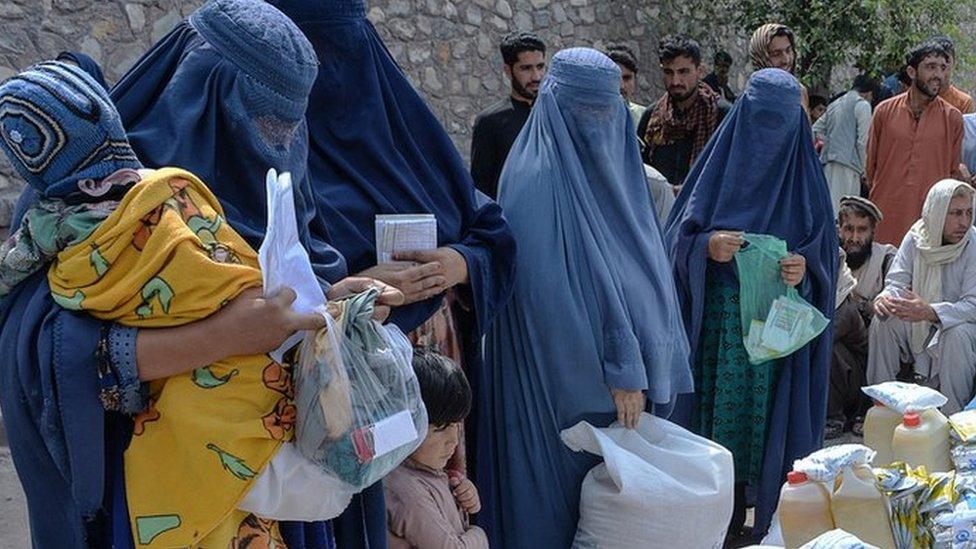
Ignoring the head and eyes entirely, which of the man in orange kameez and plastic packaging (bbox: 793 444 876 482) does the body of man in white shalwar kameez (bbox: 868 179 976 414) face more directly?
the plastic packaging

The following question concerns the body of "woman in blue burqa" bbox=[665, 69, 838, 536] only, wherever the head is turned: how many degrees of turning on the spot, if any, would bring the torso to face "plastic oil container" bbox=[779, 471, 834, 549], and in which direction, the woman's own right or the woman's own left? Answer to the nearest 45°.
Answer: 0° — they already face it

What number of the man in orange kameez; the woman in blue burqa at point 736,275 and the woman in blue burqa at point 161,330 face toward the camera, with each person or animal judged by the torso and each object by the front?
2

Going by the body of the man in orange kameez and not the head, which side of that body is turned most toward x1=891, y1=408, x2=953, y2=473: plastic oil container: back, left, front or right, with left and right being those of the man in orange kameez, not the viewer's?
front

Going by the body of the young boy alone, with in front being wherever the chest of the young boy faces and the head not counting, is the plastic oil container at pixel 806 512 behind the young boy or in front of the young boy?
in front

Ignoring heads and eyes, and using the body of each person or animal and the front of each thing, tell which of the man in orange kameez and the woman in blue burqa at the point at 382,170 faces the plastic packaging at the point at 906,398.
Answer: the man in orange kameez

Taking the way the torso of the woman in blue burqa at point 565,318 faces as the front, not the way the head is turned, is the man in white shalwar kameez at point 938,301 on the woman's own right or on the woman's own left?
on the woman's own left

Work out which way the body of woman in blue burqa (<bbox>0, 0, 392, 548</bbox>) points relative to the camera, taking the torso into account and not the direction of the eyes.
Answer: to the viewer's right

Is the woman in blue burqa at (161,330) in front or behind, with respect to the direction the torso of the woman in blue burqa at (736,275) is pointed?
in front

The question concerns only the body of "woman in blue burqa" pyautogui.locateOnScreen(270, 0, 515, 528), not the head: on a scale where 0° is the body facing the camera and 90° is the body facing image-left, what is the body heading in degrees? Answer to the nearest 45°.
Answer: approximately 45°

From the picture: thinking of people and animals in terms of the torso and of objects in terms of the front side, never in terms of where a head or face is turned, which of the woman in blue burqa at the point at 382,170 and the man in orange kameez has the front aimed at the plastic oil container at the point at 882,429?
the man in orange kameez

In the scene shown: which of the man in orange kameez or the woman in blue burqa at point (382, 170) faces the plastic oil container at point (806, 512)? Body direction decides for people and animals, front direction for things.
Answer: the man in orange kameez

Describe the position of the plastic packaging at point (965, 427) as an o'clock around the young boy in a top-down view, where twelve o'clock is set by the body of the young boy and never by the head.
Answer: The plastic packaging is roughly at 10 o'clock from the young boy.
